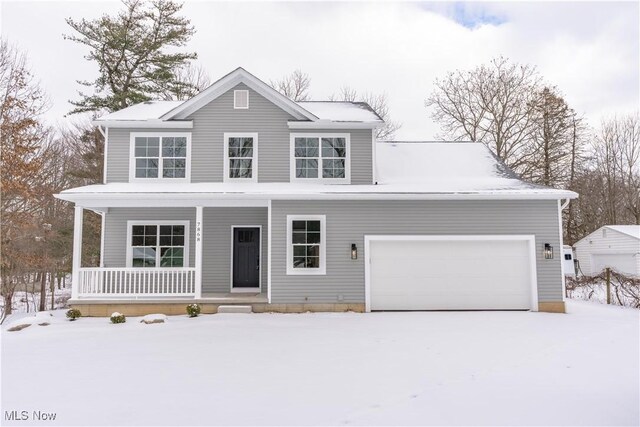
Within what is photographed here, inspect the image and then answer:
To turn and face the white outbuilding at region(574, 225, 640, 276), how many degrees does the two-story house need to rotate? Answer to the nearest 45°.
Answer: approximately 135° to its left

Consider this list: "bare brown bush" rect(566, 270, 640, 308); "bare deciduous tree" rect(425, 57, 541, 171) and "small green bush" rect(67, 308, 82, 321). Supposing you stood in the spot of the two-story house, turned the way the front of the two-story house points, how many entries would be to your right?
1

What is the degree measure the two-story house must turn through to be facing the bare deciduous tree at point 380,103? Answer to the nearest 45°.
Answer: approximately 180°

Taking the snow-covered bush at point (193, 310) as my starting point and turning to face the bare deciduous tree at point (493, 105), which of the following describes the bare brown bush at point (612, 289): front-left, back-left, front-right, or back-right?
front-right

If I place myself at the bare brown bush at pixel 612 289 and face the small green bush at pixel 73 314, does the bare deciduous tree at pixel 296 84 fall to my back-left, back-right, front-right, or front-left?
front-right

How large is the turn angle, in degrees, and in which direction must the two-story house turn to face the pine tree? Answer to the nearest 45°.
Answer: approximately 135° to its right

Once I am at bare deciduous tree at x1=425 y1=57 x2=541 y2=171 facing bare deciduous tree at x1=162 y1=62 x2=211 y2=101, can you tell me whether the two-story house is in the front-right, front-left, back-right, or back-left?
front-left

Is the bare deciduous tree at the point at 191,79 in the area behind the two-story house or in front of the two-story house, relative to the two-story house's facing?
behind

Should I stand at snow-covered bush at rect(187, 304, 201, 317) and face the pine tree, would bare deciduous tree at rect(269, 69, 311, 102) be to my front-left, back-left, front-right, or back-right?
front-right

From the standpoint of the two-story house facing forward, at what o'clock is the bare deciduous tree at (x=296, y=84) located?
The bare deciduous tree is roughly at 6 o'clock from the two-story house.

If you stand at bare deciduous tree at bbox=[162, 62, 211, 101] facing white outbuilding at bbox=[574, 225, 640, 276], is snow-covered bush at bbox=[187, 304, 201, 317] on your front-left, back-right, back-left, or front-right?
front-right

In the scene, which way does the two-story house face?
toward the camera
